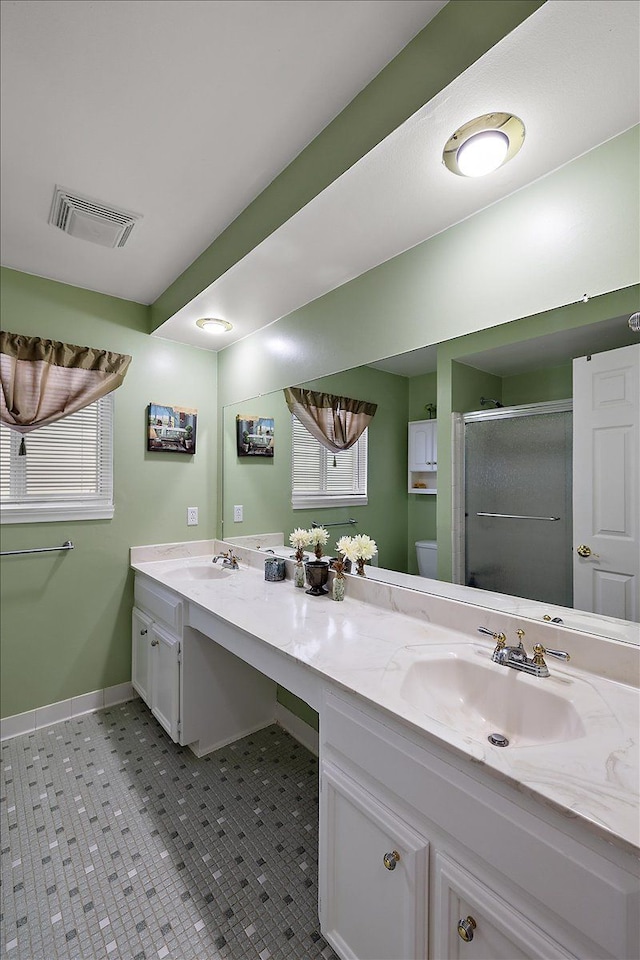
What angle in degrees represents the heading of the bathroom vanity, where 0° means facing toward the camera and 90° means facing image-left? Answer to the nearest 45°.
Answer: approximately 45°

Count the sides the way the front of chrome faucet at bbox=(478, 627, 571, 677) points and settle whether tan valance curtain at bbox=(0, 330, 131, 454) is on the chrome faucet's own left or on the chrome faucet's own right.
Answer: on the chrome faucet's own right

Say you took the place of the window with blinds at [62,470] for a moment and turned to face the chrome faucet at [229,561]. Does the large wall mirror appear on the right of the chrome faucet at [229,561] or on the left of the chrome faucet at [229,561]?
right
